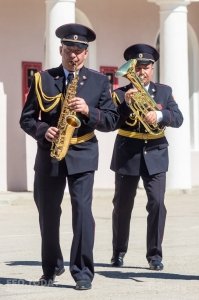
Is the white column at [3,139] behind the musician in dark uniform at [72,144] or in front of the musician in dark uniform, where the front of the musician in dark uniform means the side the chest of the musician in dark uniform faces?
behind

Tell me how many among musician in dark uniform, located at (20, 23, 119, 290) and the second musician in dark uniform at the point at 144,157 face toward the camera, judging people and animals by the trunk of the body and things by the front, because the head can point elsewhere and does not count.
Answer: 2

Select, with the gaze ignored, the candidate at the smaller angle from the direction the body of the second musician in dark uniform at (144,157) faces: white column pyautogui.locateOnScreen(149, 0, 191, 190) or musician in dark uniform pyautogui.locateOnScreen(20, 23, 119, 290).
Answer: the musician in dark uniform

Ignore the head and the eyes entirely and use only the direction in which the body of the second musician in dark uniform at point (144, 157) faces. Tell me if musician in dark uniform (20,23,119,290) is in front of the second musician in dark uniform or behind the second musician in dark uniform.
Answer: in front

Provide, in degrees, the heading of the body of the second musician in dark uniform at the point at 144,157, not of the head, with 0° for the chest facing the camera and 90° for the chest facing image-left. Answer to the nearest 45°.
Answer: approximately 0°

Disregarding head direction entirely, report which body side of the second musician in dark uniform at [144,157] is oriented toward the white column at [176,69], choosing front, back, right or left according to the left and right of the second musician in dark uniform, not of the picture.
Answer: back

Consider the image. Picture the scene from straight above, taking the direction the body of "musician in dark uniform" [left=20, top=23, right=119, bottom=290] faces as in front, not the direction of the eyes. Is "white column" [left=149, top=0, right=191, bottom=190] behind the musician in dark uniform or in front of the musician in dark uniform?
behind

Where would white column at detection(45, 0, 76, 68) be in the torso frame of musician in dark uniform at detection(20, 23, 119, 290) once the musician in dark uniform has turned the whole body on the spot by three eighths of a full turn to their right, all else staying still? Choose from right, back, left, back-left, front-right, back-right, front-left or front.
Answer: front-right

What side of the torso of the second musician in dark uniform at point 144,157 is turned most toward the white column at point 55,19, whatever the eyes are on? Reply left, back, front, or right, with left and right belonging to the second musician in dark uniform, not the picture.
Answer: back

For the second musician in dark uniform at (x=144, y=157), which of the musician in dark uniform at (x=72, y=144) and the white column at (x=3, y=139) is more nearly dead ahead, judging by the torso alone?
the musician in dark uniform

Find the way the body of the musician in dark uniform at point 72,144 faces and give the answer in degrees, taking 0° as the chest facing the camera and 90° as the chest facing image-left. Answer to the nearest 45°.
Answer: approximately 0°
